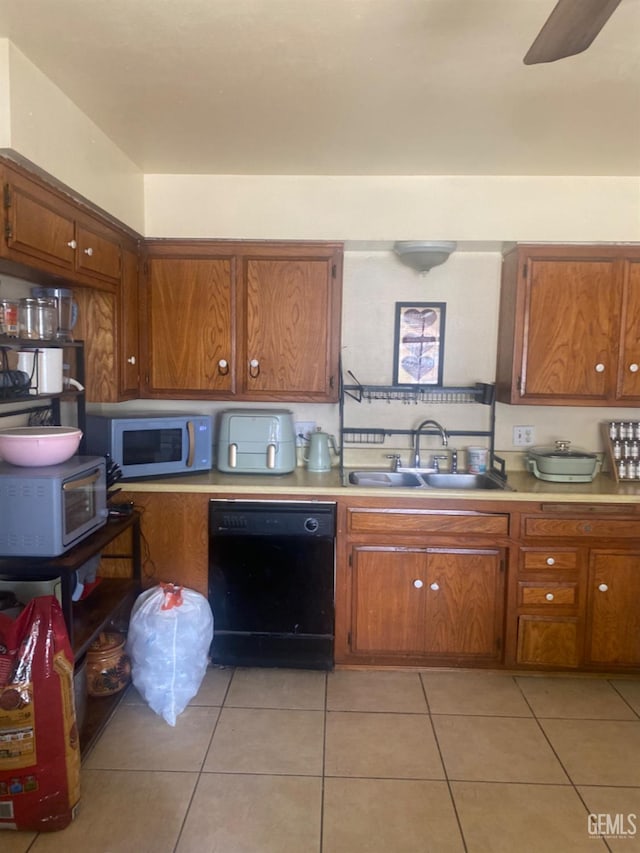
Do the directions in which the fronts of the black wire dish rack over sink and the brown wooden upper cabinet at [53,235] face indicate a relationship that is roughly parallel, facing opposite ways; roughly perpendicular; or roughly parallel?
roughly perpendicular

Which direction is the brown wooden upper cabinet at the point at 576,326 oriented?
toward the camera

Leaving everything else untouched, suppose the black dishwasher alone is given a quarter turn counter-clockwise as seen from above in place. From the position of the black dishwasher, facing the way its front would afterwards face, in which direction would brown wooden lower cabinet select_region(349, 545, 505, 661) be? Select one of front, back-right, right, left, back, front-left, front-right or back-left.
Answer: front

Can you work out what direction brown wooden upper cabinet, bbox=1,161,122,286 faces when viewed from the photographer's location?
facing the viewer and to the right of the viewer

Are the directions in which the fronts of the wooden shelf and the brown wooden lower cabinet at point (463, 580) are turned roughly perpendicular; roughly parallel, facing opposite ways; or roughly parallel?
roughly perpendicular

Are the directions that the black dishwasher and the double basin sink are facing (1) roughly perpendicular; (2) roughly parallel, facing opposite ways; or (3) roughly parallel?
roughly parallel

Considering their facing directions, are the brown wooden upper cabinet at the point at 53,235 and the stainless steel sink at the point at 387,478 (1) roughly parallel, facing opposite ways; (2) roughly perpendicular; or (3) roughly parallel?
roughly perpendicular

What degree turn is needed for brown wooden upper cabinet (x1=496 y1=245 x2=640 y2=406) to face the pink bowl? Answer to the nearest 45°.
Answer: approximately 45° to its right

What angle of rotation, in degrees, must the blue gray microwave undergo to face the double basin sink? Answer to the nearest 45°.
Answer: approximately 45° to its left

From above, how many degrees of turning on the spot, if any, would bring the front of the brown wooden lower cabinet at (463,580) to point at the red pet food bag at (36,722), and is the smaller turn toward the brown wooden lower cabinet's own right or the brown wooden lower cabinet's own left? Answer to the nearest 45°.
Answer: approximately 45° to the brown wooden lower cabinet's own right

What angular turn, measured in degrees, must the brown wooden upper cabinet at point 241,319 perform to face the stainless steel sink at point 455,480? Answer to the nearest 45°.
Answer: approximately 90° to its left

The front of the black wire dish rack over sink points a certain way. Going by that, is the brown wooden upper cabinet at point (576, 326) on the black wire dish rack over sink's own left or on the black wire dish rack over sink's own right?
on the black wire dish rack over sink's own left

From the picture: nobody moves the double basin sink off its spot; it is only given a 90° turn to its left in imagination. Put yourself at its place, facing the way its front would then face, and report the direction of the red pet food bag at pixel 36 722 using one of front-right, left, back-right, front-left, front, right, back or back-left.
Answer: back-right

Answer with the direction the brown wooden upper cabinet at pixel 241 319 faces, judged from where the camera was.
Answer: facing the viewer
